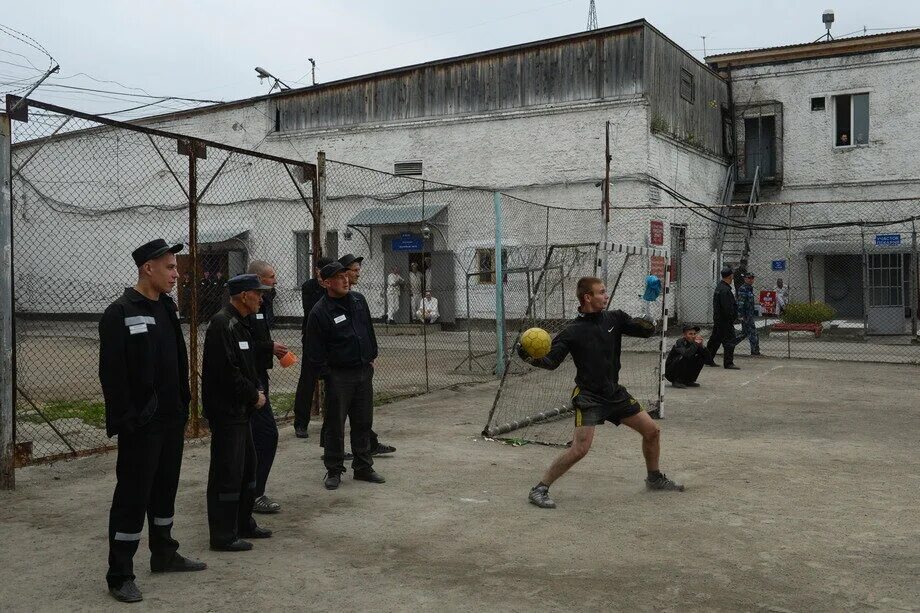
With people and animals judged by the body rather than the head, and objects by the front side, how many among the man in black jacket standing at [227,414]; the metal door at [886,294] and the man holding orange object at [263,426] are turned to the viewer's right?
2

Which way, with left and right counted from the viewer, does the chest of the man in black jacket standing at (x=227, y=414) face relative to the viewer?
facing to the right of the viewer

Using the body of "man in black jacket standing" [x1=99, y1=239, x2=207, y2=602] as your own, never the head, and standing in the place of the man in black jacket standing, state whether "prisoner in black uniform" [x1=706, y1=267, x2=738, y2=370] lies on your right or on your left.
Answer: on your left

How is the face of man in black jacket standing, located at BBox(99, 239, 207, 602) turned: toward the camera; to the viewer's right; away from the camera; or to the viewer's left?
to the viewer's right

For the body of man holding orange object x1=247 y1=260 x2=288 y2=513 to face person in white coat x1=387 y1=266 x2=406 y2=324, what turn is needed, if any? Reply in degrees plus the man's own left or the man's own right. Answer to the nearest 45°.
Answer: approximately 90° to the man's own left

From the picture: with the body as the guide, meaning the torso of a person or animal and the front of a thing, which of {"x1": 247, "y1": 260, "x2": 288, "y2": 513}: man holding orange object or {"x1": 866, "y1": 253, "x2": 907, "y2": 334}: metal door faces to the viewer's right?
the man holding orange object

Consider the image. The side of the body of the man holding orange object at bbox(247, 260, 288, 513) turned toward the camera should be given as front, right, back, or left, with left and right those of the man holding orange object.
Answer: right

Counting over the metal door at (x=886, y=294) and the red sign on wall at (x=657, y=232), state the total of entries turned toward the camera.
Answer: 2

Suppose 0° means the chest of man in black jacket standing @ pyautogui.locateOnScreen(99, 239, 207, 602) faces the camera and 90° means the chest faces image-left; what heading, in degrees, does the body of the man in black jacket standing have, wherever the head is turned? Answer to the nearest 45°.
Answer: approximately 315°

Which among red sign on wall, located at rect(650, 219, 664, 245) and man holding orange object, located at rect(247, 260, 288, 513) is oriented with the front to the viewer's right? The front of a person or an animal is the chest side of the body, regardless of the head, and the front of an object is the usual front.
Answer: the man holding orange object

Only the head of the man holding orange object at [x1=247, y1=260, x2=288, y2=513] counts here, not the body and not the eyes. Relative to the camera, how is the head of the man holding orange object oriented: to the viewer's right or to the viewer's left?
to the viewer's right

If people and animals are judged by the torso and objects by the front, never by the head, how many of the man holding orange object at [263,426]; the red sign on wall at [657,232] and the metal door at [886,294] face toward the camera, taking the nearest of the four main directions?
2

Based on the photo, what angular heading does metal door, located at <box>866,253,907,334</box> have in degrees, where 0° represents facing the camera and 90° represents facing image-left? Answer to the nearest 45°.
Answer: approximately 0°

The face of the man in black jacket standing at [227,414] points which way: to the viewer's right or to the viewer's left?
to the viewer's right

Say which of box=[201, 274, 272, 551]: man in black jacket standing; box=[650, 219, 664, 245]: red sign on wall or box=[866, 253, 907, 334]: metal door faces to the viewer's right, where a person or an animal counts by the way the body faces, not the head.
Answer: the man in black jacket standing
